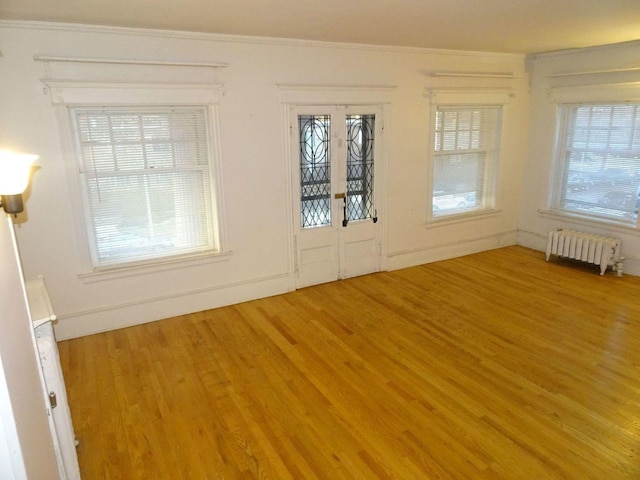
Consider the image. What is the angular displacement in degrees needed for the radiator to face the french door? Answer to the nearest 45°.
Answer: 0° — it already faces it

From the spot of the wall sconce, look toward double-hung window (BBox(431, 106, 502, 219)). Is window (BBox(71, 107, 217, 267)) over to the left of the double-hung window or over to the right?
left

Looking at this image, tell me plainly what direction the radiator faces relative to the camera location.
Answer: facing the viewer and to the left of the viewer

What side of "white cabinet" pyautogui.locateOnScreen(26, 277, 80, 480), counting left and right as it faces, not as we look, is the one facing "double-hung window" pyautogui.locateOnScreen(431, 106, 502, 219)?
front

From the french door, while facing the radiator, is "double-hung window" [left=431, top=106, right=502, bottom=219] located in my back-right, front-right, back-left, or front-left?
front-left

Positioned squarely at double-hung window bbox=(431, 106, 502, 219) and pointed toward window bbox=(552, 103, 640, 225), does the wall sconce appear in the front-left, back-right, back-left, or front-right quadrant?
back-right

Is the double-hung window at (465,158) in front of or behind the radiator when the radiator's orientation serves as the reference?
in front

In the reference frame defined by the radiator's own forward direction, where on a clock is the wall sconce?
The wall sconce is roughly at 11 o'clock from the radiator.
